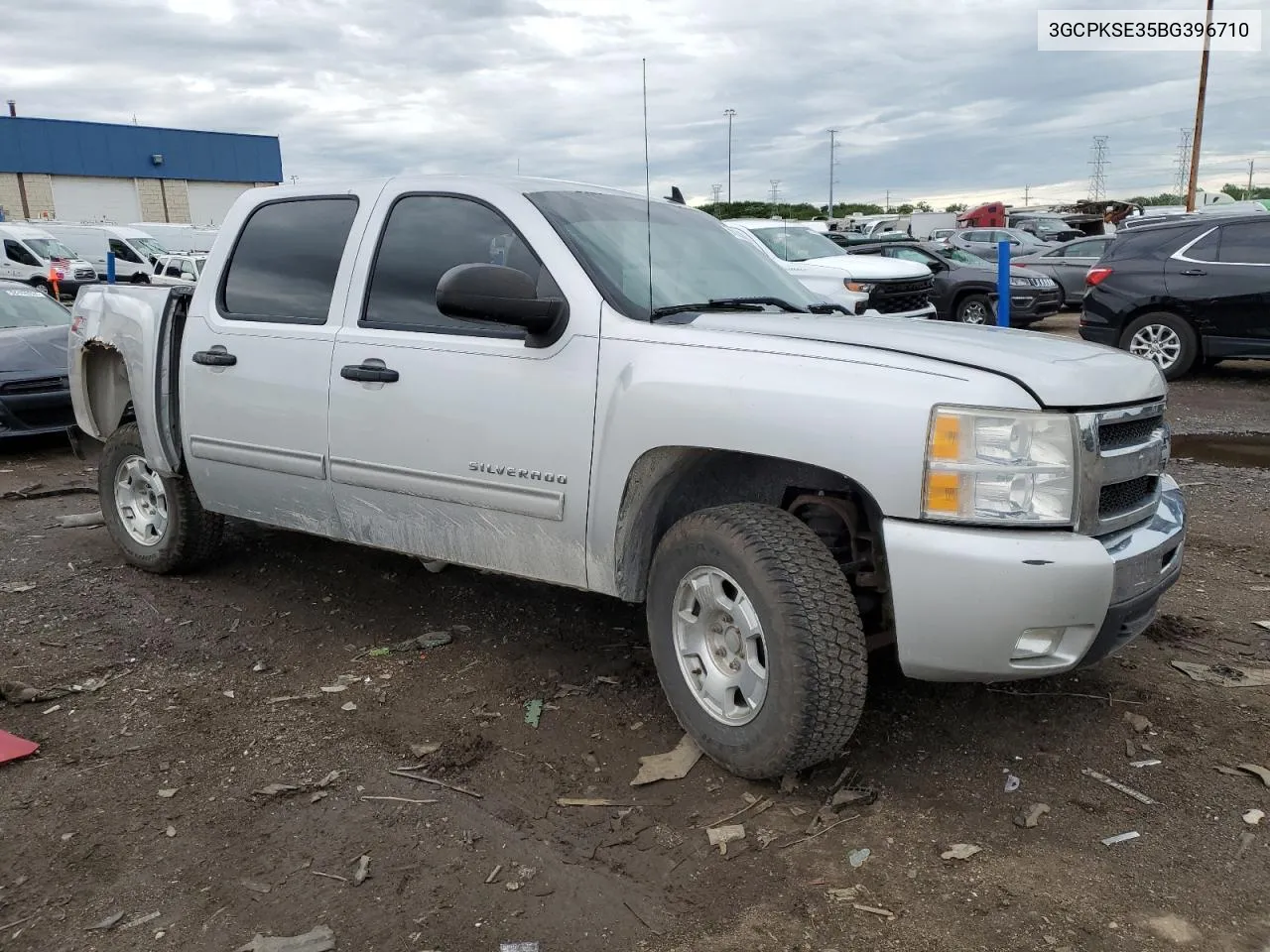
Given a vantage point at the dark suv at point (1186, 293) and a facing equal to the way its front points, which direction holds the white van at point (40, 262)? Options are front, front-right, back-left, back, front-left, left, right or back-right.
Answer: back

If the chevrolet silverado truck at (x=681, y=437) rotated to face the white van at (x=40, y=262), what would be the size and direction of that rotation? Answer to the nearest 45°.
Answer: approximately 180°

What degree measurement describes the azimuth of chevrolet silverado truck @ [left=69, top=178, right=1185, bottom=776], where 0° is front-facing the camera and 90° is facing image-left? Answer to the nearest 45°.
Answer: approximately 315°

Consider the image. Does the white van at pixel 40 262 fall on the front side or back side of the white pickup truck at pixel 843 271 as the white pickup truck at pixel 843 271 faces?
on the back side

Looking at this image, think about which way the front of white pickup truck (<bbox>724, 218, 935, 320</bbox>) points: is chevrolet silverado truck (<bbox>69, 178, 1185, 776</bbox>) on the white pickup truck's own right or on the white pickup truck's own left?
on the white pickup truck's own right

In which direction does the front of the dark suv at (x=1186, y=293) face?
to the viewer's right

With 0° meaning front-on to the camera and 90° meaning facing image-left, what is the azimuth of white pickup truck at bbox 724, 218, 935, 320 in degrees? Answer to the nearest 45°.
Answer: approximately 315°

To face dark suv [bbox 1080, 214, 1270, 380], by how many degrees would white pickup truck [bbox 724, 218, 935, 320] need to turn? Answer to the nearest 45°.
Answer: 0° — it already faces it
